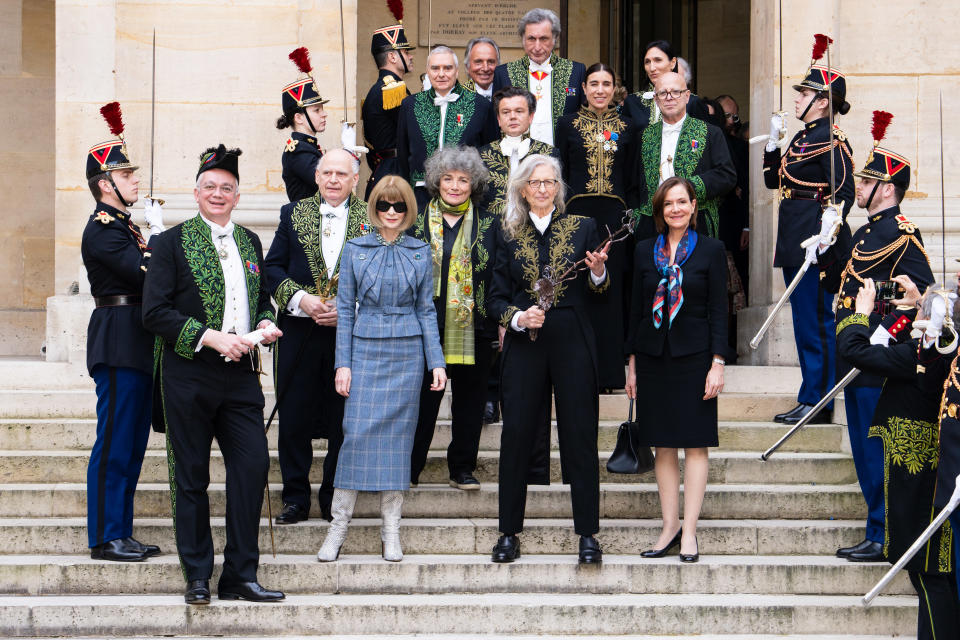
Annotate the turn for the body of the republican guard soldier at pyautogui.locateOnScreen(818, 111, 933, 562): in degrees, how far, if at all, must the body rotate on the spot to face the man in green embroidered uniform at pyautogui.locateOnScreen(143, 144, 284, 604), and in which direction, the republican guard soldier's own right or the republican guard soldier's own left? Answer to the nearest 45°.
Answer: approximately 45° to the republican guard soldier's own left

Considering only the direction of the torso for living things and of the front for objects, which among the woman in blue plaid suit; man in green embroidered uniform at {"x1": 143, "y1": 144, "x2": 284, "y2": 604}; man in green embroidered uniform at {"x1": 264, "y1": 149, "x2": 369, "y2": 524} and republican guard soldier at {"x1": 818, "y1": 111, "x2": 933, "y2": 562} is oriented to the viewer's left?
the republican guard soldier

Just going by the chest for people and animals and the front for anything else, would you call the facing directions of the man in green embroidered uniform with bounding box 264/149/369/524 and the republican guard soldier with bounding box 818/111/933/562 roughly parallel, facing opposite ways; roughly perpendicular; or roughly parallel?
roughly perpendicular

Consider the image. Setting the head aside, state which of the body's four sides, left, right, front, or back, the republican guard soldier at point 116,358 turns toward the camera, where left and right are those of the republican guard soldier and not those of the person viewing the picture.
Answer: right

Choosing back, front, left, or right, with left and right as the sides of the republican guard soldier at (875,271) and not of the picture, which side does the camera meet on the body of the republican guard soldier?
left

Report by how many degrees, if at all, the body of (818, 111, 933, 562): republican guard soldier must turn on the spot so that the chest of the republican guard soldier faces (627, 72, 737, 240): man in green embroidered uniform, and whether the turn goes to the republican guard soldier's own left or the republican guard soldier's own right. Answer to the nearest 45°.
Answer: approximately 45° to the republican guard soldier's own right

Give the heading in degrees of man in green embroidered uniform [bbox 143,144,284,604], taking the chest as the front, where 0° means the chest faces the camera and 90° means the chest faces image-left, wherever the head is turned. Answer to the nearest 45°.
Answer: approximately 315°

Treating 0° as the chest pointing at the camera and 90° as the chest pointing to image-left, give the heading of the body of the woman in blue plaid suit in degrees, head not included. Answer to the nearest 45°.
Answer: approximately 0°

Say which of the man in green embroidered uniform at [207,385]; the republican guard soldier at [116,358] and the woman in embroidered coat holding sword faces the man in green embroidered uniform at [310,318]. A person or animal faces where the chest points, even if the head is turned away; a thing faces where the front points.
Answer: the republican guard soldier

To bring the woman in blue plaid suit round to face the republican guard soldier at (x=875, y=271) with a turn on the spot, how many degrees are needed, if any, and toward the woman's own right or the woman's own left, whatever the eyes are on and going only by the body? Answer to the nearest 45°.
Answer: approximately 90° to the woman's own left

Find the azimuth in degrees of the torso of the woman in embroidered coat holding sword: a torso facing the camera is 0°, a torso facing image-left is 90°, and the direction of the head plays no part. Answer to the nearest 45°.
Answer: approximately 0°
